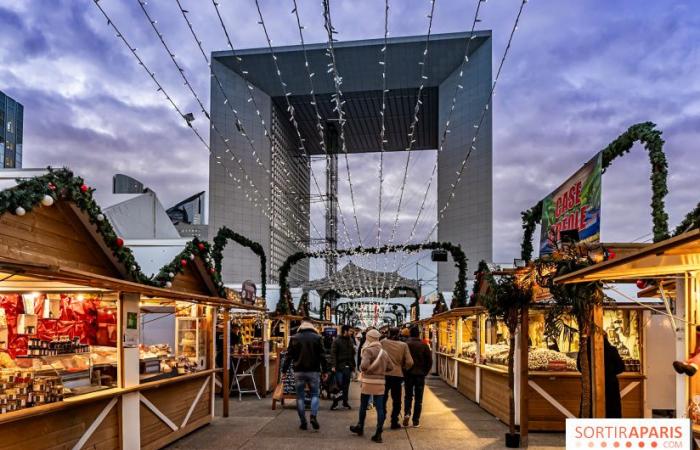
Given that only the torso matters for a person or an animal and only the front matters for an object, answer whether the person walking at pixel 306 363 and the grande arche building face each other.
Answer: yes

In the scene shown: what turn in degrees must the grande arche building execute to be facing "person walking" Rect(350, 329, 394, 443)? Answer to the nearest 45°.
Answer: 0° — it already faces them

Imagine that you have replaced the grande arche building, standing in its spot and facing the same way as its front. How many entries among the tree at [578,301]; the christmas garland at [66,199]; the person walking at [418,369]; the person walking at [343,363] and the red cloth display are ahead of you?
5

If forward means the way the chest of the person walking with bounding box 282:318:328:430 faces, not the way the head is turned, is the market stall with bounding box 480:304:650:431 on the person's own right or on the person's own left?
on the person's own right

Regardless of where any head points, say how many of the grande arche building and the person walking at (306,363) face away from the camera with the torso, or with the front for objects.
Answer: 1

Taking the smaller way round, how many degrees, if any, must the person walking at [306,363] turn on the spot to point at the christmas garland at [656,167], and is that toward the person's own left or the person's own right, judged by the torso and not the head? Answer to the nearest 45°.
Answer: approximately 135° to the person's own right

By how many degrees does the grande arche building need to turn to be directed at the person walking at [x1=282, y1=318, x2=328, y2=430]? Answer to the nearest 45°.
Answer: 0° — it already faces them

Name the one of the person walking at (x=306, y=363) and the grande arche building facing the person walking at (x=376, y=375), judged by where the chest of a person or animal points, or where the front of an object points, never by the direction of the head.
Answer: the grande arche building

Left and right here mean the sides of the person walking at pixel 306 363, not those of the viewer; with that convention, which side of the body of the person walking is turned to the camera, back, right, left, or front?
back

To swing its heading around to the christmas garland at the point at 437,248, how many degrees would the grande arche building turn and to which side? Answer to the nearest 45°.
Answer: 0° — it already faces it

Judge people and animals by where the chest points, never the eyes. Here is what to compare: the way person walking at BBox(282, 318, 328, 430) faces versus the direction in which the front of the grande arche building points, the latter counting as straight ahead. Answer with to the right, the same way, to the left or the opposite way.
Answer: the opposite way

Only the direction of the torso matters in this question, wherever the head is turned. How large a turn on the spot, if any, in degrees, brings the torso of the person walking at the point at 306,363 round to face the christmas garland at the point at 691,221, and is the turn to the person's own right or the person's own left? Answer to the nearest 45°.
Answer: approximately 135° to the person's own right

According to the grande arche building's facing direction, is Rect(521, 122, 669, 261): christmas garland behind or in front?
in front

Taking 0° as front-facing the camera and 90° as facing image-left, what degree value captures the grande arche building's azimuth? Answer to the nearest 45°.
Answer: approximately 0°
